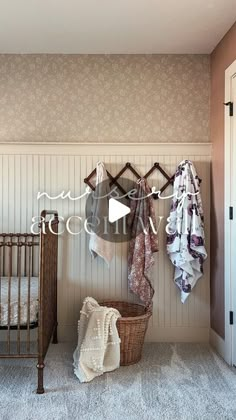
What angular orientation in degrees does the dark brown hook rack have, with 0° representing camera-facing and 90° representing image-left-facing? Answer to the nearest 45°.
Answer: approximately 0°
